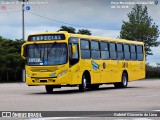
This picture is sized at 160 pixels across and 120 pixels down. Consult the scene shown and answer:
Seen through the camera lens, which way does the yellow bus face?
facing the viewer and to the left of the viewer
